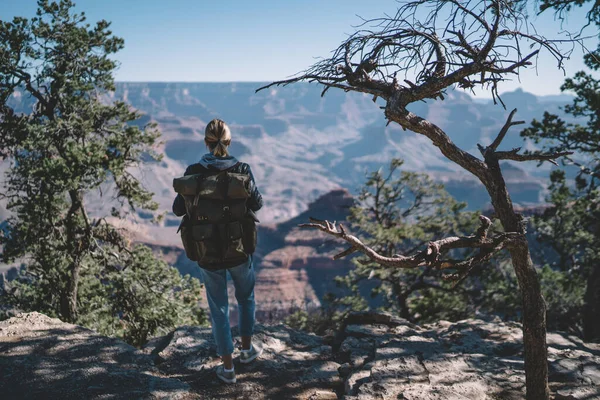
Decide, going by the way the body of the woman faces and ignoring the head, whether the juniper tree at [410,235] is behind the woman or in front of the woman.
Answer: in front

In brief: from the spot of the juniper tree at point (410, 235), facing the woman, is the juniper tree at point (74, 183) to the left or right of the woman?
right

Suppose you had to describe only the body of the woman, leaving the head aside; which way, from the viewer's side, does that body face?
away from the camera

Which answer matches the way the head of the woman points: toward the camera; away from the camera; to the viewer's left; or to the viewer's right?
away from the camera
